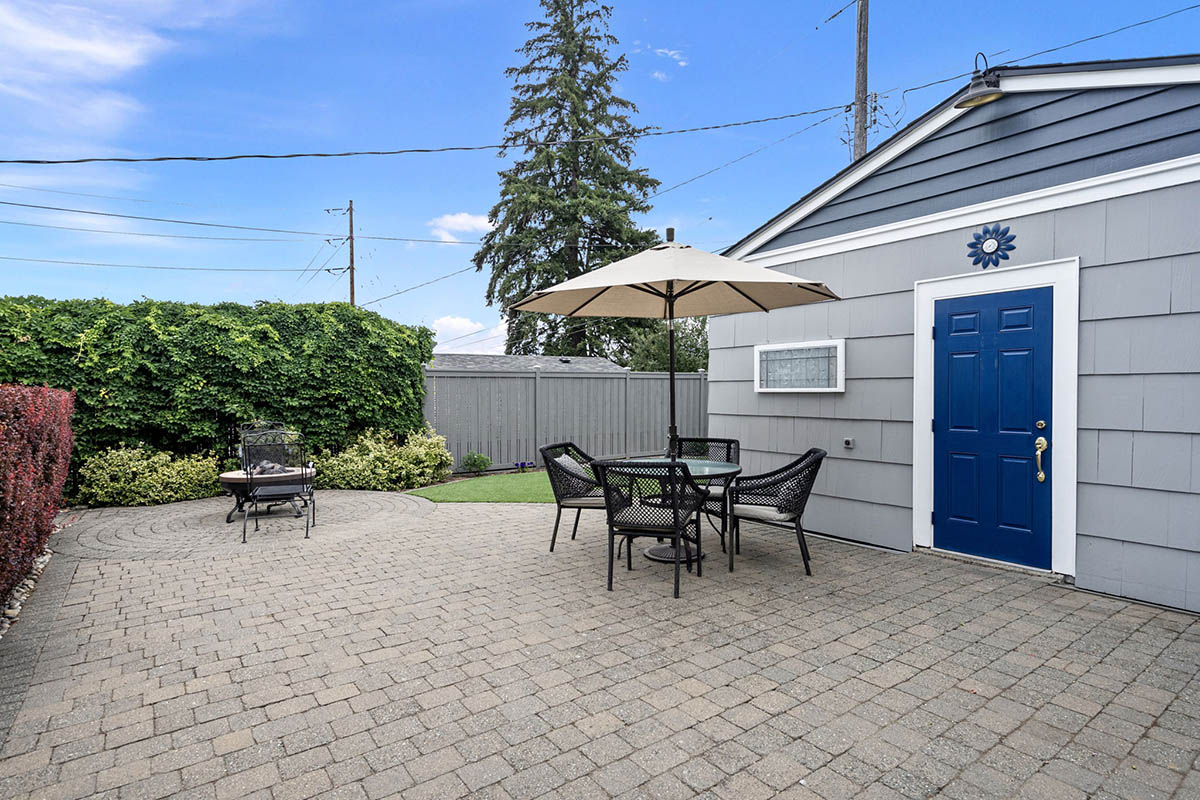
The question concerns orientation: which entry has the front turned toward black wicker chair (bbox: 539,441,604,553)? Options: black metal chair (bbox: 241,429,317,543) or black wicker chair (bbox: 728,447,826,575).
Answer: black wicker chair (bbox: 728,447,826,575)

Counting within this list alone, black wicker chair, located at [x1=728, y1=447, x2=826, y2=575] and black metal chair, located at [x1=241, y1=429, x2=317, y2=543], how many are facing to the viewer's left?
1

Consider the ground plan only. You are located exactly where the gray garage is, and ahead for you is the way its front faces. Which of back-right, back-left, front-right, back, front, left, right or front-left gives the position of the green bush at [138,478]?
front-right

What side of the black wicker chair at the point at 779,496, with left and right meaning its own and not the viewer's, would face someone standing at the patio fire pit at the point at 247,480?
front

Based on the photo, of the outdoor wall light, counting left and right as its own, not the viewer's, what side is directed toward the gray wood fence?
right

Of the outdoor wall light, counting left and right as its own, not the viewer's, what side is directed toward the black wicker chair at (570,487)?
front

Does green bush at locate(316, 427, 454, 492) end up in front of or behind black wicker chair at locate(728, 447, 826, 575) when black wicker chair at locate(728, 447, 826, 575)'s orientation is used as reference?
in front

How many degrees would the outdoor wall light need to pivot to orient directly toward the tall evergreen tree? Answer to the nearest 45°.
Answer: approximately 90° to its right

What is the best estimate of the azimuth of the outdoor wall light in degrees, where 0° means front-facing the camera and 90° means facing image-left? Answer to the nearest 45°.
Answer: approximately 45°

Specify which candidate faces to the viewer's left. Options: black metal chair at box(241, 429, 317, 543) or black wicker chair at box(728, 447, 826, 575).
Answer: the black wicker chair

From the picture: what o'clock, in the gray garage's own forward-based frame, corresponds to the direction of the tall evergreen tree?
The tall evergreen tree is roughly at 3 o'clock from the gray garage.

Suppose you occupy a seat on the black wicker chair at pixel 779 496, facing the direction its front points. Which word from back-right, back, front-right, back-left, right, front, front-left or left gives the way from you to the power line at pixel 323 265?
front-right

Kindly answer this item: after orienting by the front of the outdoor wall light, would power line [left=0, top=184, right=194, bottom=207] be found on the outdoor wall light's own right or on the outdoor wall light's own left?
on the outdoor wall light's own right

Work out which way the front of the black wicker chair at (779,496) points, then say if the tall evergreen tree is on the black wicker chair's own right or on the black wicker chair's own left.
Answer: on the black wicker chair's own right

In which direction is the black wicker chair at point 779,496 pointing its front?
to the viewer's left

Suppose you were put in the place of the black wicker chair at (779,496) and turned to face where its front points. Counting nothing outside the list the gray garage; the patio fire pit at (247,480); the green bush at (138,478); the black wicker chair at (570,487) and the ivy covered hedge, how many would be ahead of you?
4
